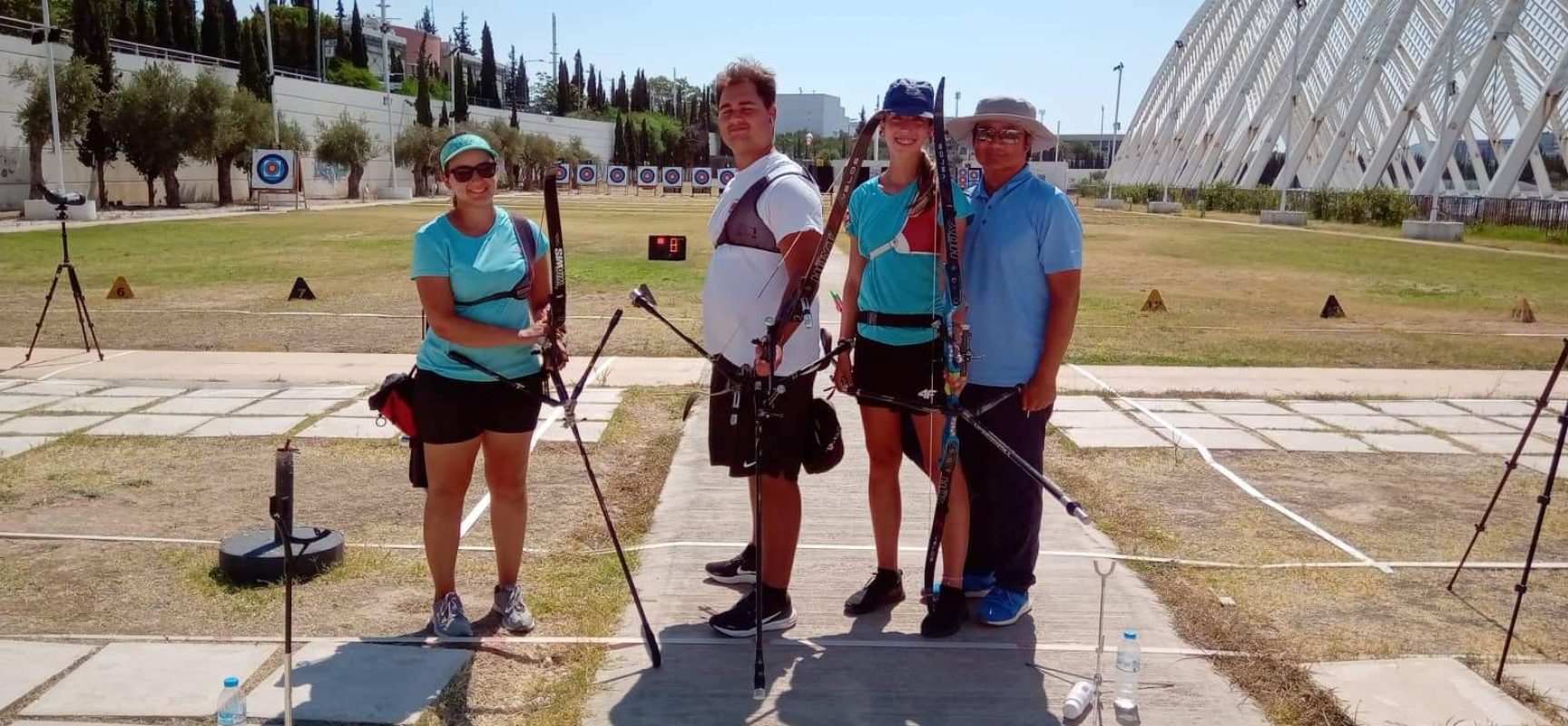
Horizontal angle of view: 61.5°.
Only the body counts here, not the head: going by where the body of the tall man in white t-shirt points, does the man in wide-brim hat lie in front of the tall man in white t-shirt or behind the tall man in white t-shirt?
behind

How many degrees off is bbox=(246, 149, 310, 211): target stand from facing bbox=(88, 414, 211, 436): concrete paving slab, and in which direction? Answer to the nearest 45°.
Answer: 0° — it already faces it

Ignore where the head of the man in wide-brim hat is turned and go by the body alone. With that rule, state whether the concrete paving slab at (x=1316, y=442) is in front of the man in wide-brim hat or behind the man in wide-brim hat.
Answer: behind

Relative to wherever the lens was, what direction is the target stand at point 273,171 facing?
facing the viewer

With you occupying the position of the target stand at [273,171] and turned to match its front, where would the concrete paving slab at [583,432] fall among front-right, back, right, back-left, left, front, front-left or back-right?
front

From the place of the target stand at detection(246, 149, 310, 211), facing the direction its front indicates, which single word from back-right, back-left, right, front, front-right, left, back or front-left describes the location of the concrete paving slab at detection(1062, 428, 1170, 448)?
front

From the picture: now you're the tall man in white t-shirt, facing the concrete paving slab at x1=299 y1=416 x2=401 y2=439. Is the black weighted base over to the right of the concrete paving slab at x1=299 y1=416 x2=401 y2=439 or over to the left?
left

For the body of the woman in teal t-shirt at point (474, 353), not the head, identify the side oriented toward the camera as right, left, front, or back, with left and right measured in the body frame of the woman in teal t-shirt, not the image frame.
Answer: front

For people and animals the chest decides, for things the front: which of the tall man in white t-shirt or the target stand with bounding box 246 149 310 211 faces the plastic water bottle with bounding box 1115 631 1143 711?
the target stand

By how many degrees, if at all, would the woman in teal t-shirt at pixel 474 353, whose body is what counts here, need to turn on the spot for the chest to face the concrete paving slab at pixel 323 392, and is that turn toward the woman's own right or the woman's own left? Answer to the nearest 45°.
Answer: approximately 180°

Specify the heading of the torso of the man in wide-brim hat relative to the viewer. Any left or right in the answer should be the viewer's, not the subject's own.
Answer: facing the viewer and to the left of the viewer

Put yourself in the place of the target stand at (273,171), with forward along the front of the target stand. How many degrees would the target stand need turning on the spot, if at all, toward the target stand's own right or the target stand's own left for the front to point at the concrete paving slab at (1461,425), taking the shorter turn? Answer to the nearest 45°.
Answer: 0° — it already faces it
